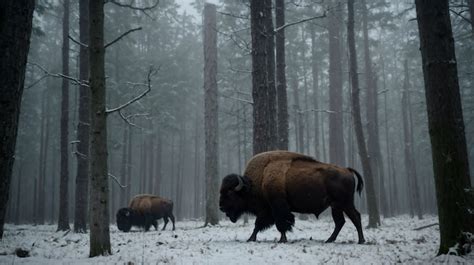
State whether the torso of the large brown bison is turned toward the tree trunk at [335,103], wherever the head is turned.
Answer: no

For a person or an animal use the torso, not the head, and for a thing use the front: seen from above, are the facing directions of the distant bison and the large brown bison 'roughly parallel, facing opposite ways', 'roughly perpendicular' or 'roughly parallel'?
roughly parallel

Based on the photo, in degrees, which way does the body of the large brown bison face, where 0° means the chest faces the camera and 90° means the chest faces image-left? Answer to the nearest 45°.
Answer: approximately 90°

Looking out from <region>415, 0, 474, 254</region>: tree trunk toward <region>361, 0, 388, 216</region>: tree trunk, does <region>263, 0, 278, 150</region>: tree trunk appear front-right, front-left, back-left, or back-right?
front-left

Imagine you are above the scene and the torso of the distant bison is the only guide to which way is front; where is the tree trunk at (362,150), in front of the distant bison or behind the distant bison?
behind

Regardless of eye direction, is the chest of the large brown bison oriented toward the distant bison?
no

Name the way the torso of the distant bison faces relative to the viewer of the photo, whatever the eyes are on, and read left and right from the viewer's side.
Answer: facing to the left of the viewer

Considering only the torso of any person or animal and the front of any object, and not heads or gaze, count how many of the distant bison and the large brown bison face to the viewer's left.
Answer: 2

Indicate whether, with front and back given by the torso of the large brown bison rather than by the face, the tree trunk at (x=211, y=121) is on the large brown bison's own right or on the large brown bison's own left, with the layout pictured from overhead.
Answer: on the large brown bison's own right

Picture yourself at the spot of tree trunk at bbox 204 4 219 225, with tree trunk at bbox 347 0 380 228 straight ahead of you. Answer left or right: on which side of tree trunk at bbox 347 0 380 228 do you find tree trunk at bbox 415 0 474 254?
right

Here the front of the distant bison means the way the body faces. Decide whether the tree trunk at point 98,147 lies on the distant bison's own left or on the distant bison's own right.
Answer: on the distant bison's own left

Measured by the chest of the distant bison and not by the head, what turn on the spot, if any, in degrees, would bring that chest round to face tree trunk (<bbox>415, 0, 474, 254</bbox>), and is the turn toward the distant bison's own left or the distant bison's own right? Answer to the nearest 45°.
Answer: approximately 90° to the distant bison's own left

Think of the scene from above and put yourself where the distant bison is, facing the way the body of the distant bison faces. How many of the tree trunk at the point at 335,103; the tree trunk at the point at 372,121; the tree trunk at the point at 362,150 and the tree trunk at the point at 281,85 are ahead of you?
0

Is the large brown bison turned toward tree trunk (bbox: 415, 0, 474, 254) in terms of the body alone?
no

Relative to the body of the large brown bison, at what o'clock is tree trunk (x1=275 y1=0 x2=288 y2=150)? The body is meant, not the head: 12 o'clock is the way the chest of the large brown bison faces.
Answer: The tree trunk is roughly at 3 o'clock from the large brown bison.
